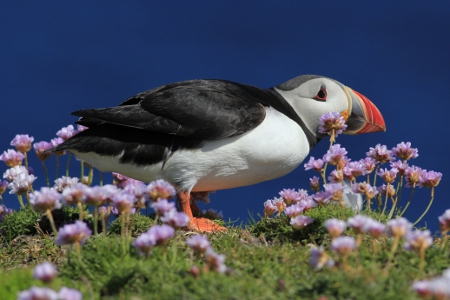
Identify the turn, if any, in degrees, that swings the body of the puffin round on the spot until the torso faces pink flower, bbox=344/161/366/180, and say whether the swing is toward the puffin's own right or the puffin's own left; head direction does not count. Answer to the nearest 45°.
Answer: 0° — it already faces it

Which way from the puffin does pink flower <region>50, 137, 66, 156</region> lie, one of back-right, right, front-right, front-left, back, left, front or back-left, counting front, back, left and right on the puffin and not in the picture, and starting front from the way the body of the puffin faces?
back-left

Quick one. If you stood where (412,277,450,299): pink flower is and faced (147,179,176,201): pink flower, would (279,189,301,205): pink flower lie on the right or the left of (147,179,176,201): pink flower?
right

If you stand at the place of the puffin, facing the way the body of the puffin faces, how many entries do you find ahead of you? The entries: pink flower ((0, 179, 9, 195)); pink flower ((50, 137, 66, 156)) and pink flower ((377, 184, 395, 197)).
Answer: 1

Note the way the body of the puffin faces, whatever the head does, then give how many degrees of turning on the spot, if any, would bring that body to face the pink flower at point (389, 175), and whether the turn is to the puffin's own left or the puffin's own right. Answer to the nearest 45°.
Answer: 0° — it already faces it

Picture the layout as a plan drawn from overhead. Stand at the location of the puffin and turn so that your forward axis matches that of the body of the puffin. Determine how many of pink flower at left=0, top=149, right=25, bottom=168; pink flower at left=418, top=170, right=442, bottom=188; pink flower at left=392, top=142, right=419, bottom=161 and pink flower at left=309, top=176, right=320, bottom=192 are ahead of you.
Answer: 3

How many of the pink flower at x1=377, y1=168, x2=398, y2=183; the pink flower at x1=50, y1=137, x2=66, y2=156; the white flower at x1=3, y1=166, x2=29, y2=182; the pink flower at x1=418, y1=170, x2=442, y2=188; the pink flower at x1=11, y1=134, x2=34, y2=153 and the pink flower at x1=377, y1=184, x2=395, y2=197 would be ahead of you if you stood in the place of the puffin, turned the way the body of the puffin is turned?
3

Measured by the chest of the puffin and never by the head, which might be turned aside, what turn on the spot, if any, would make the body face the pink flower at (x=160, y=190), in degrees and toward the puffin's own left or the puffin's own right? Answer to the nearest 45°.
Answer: approximately 90° to the puffin's own right

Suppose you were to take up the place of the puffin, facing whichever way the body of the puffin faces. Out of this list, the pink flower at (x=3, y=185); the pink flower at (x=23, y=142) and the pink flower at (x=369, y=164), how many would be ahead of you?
1

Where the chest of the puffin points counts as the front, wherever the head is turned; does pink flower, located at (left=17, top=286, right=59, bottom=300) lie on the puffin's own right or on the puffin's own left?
on the puffin's own right

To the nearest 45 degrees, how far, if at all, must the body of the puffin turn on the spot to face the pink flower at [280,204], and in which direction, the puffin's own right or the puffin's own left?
0° — it already faces it

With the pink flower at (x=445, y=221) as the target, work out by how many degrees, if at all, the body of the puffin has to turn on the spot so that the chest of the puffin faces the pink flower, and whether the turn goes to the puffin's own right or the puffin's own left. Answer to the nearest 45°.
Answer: approximately 45° to the puffin's own right

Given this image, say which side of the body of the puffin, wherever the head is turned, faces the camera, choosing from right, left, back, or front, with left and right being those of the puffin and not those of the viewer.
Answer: right

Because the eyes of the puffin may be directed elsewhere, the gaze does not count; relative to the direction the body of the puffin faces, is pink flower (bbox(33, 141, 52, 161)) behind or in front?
behind

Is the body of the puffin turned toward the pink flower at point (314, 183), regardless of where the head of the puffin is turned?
yes

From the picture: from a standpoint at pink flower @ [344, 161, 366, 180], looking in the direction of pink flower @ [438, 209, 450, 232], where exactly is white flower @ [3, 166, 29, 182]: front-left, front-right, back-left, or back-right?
back-right
